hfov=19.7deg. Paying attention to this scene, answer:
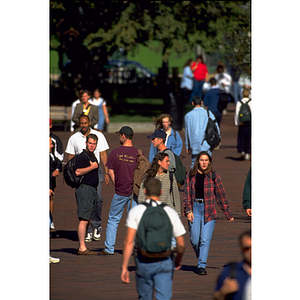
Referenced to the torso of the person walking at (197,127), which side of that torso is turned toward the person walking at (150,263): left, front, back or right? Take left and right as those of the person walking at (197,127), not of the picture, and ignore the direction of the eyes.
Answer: back

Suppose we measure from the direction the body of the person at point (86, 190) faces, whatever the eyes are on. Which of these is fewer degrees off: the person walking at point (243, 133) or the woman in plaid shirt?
the woman in plaid shirt

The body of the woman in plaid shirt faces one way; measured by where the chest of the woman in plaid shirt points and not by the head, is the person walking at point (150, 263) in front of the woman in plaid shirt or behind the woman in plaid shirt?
in front

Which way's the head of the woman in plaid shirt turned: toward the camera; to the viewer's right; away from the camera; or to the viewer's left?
toward the camera

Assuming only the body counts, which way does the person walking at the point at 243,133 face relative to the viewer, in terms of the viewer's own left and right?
facing away from the viewer

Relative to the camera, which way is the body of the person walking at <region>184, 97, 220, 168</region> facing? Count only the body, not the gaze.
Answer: away from the camera

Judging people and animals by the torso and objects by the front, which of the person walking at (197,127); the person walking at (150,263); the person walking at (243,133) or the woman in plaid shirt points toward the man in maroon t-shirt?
the person walking at (150,263)

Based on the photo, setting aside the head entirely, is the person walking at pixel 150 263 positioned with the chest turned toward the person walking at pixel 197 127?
yes

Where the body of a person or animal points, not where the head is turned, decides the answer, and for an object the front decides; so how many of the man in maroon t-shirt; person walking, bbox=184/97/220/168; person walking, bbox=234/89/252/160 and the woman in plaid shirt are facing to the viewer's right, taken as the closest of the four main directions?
0

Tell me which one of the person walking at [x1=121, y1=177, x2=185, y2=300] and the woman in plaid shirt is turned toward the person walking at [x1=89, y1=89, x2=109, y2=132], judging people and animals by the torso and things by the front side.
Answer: the person walking at [x1=121, y1=177, x2=185, y2=300]

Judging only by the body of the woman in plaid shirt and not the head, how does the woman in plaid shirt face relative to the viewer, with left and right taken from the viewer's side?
facing the viewer
